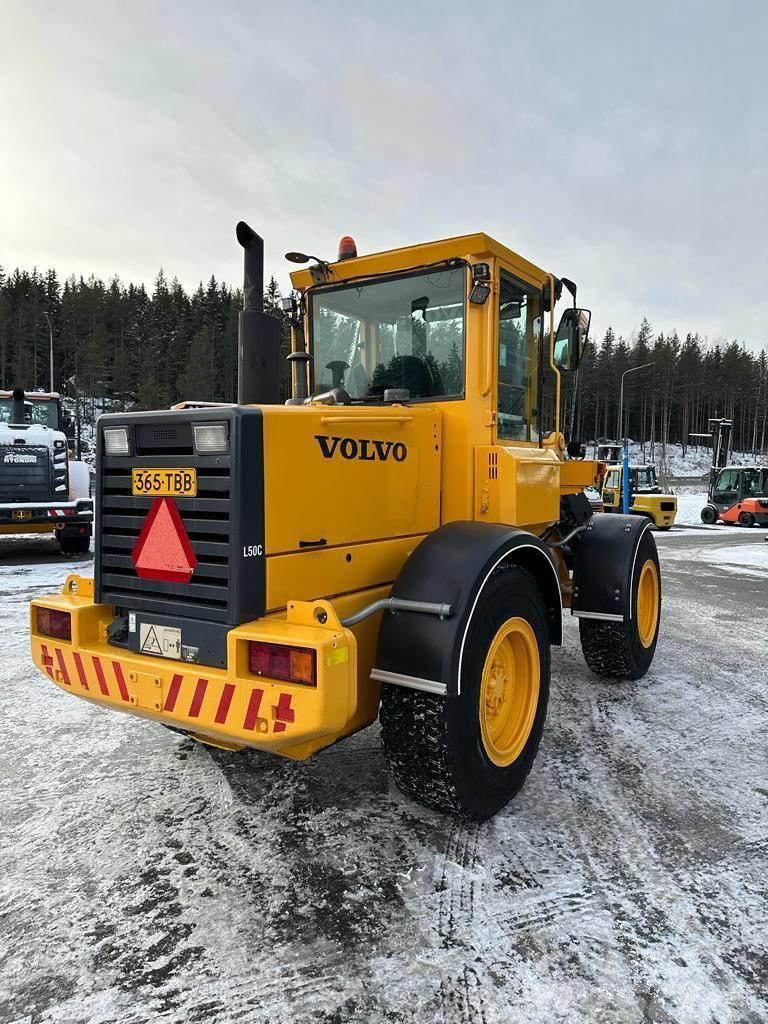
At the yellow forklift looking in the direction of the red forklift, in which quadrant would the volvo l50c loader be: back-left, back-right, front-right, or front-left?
back-right

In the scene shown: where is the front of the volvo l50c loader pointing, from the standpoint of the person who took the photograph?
facing away from the viewer and to the right of the viewer

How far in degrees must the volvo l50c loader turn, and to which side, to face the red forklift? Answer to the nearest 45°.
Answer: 0° — it already faces it

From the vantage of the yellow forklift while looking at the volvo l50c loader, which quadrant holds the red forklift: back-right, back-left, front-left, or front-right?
back-left

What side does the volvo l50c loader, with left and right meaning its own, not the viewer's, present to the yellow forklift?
front
